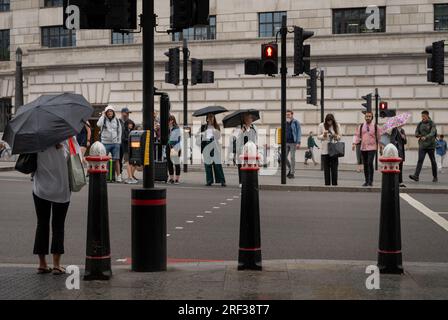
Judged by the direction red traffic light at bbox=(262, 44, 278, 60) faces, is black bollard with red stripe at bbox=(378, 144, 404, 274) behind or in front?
in front

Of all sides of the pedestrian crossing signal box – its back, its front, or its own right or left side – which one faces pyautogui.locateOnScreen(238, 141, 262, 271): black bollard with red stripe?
left

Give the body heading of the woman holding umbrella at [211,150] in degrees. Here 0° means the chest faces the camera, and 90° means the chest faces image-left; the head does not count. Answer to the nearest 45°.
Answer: approximately 0°

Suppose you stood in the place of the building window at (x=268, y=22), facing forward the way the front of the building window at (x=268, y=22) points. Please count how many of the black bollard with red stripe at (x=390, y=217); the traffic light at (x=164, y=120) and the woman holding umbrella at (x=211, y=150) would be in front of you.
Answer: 3

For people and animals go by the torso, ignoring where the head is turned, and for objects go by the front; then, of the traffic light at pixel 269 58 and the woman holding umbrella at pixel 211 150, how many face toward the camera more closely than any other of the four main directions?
2

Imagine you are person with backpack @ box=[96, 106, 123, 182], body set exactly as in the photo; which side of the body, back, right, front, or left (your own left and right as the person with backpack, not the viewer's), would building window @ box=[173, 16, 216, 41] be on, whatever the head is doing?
back

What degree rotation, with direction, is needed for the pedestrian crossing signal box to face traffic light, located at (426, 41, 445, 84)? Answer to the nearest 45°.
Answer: approximately 135° to its left
